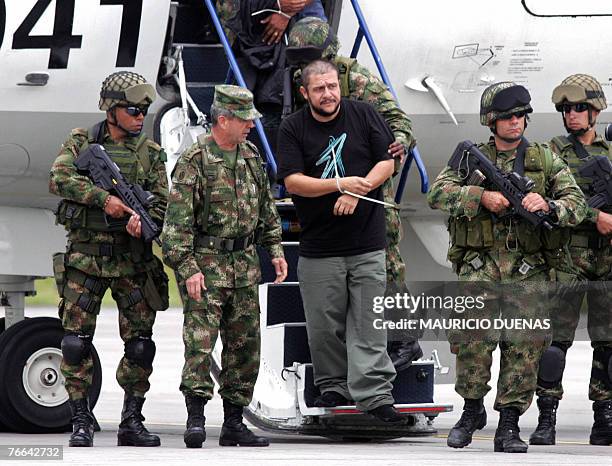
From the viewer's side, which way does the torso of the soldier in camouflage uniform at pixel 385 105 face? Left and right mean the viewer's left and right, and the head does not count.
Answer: facing the viewer and to the left of the viewer

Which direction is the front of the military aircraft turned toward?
to the viewer's left

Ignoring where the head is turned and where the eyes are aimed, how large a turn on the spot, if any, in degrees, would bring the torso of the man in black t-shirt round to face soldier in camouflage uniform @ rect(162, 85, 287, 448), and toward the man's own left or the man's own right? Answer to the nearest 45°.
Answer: approximately 90° to the man's own right

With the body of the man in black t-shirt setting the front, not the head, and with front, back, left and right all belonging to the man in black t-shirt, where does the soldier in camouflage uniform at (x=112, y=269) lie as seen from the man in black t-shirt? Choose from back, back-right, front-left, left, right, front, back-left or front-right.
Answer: right

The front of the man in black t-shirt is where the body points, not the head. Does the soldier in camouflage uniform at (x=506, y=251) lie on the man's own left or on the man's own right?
on the man's own left

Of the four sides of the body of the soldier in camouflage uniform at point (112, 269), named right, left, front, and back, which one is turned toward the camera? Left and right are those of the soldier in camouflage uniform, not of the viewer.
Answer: front

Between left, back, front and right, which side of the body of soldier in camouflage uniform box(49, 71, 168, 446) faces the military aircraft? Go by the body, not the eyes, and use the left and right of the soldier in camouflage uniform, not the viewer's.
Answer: back

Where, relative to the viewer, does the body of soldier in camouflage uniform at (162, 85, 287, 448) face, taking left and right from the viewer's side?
facing the viewer and to the right of the viewer

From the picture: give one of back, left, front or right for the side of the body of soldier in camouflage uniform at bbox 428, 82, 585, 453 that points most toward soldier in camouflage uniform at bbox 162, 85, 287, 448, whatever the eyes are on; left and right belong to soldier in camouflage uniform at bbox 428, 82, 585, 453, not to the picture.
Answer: right

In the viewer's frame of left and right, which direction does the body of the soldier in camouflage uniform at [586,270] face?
facing the viewer

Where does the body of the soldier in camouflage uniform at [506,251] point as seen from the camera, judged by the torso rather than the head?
toward the camera
